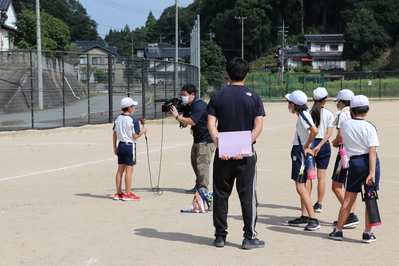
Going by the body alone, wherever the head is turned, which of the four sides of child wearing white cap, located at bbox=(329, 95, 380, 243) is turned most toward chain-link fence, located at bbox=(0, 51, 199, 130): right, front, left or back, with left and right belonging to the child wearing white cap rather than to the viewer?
front

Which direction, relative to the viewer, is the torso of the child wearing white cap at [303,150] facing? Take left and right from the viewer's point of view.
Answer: facing to the left of the viewer

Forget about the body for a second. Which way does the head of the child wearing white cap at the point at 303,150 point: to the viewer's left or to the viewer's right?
to the viewer's left

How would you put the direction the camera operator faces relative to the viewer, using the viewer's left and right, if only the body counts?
facing to the left of the viewer

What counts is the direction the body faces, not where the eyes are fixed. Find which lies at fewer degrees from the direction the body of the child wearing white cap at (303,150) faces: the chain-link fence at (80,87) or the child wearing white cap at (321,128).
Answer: the chain-link fence

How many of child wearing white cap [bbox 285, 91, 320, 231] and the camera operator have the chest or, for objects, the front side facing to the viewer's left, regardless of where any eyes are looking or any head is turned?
2

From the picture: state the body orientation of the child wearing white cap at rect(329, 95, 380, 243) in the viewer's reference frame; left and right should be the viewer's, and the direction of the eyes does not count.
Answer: facing away from the viewer and to the left of the viewer

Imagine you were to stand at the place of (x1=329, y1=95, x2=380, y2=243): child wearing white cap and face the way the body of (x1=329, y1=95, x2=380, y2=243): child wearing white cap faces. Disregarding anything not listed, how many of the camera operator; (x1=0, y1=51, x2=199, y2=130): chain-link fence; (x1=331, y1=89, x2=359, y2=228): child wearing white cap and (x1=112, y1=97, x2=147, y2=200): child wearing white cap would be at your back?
0

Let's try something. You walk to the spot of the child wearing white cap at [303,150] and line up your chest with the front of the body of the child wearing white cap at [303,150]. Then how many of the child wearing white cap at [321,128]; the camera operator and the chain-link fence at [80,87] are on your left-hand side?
0

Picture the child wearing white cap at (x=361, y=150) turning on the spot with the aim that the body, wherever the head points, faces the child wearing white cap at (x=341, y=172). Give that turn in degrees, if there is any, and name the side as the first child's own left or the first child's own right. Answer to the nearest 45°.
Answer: approximately 45° to the first child's own right

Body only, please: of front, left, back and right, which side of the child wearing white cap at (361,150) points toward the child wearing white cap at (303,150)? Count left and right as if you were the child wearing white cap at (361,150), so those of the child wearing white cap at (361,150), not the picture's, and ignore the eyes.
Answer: front

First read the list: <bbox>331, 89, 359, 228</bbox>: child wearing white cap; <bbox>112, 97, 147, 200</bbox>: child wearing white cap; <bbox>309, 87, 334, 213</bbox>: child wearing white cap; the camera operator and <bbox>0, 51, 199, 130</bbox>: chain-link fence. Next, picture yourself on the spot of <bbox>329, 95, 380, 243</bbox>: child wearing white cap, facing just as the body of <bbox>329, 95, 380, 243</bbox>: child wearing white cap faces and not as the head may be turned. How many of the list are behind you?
0

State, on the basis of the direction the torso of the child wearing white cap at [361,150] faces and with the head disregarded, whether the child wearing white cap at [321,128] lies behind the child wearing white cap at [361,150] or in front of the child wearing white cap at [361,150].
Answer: in front
